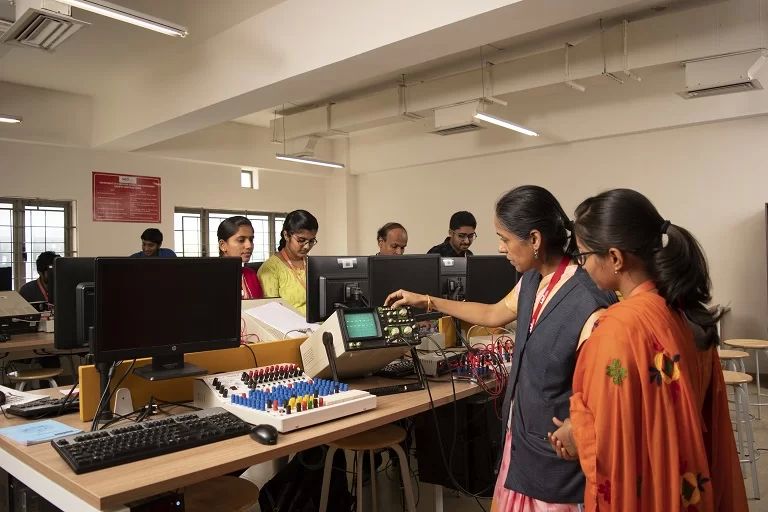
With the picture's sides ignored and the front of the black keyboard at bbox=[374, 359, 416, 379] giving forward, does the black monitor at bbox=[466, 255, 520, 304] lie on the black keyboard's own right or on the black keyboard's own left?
on the black keyboard's own left

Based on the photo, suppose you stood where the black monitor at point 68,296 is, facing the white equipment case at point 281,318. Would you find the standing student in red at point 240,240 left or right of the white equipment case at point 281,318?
left

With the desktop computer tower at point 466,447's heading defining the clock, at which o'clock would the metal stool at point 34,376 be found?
The metal stool is roughly at 5 o'clock from the desktop computer tower.

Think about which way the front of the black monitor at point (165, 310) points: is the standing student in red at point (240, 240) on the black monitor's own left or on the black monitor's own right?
on the black monitor's own left

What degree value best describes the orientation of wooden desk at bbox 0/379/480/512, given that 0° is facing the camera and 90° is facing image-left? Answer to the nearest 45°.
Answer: approximately 315°

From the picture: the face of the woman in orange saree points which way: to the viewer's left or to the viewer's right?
to the viewer's left

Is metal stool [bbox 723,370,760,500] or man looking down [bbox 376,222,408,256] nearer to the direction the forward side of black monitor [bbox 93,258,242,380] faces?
the metal stool

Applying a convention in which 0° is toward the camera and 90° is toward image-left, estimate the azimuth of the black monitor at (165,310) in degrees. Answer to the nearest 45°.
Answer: approximately 315°

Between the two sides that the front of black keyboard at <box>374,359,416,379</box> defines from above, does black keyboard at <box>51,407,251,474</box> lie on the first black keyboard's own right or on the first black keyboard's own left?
on the first black keyboard's own right

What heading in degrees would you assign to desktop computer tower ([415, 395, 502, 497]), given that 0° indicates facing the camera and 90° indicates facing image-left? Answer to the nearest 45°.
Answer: approximately 315°

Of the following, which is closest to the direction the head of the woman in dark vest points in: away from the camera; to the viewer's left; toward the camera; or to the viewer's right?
to the viewer's left
